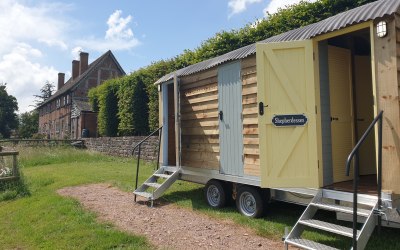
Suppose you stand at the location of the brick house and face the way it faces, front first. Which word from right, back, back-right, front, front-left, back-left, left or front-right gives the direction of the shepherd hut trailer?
front-left

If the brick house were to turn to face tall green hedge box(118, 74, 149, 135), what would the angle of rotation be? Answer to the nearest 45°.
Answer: approximately 45° to its left
